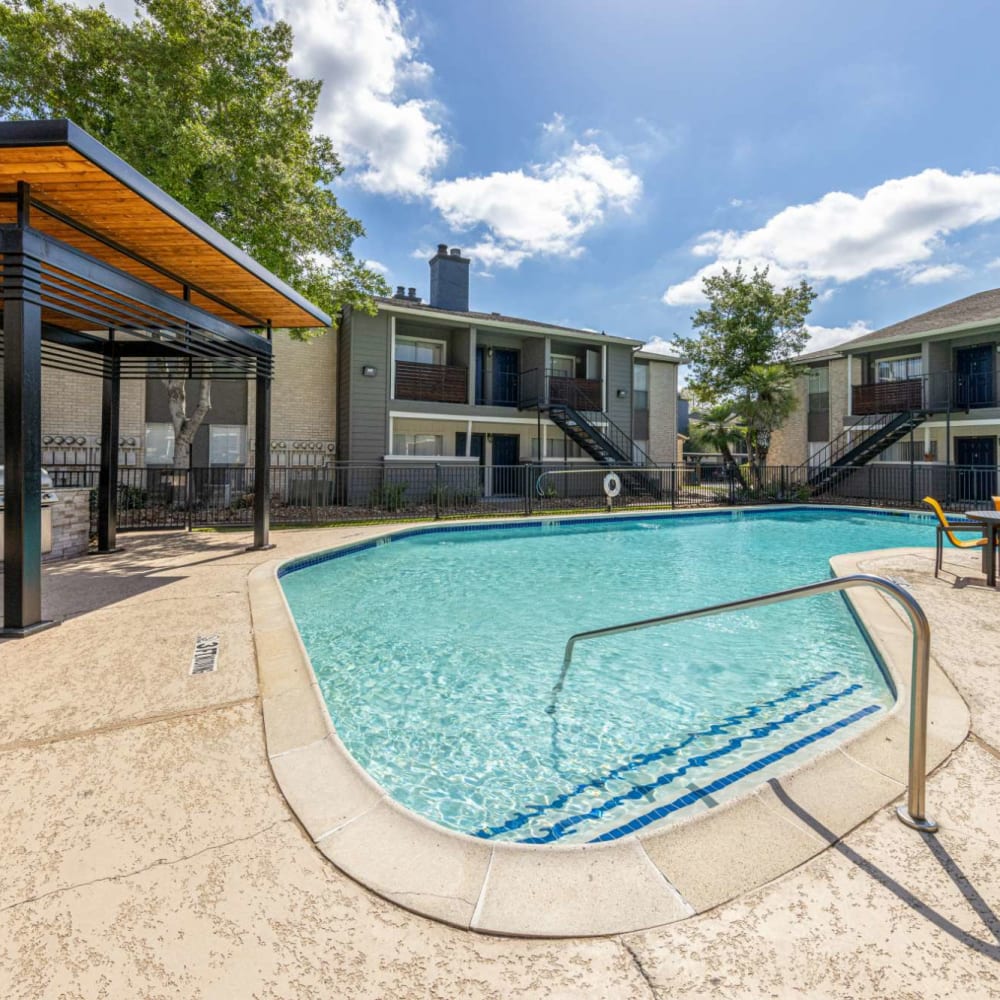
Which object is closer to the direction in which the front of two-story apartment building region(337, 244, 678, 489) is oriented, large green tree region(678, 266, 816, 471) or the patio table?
the patio table

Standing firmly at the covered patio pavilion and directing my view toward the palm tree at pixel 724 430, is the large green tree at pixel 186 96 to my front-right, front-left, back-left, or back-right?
front-left

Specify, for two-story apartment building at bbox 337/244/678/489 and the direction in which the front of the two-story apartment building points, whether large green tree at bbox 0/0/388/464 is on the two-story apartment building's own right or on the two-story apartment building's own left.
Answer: on the two-story apartment building's own right

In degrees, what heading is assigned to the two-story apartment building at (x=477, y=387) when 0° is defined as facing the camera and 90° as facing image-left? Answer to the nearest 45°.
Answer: approximately 315°

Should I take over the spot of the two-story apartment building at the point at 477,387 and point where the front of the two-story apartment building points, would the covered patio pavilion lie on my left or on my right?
on my right

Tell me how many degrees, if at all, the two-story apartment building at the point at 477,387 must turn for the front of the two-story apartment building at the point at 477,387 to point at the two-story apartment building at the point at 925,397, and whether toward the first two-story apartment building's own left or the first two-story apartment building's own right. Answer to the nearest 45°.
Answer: approximately 45° to the first two-story apartment building's own left

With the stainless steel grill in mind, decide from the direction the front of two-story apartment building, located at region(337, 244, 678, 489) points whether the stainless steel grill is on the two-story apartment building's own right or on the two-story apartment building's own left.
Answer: on the two-story apartment building's own right

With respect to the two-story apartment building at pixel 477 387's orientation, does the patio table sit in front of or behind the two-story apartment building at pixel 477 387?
in front
